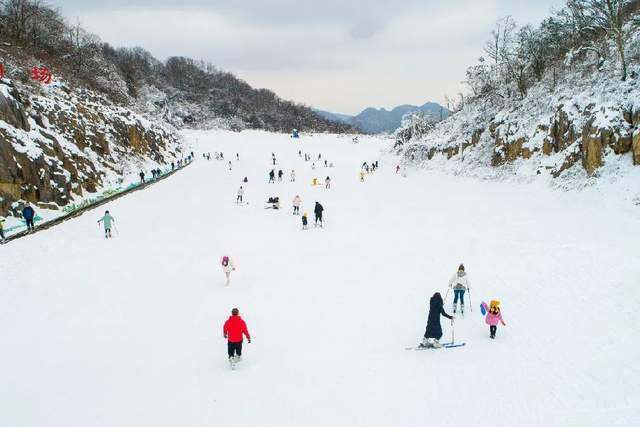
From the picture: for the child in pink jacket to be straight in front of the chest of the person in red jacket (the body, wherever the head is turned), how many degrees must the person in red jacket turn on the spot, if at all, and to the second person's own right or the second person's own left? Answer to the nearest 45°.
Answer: approximately 90° to the second person's own right

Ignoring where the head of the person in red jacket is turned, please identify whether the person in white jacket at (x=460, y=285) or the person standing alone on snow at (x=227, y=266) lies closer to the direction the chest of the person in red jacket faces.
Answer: the person standing alone on snow

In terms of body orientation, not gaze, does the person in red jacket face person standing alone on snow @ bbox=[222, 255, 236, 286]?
yes

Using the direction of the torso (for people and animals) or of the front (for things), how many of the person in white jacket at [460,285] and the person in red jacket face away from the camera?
1

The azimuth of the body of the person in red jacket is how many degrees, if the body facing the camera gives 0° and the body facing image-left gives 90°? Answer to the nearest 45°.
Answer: approximately 180°
